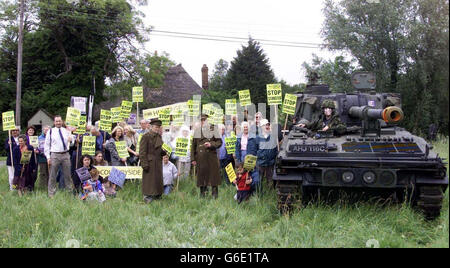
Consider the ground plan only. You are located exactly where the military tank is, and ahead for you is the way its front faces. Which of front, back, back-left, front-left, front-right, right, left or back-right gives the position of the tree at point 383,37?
back

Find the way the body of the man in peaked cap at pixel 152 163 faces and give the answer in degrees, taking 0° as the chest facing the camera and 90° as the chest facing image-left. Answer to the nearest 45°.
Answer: approximately 315°

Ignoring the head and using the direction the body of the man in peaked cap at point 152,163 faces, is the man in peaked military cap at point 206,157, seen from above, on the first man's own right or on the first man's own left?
on the first man's own left

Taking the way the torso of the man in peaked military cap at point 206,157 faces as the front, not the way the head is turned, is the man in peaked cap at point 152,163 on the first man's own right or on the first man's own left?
on the first man's own right

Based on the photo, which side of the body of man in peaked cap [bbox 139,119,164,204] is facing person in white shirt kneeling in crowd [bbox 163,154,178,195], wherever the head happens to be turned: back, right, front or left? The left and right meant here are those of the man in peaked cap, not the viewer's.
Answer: left

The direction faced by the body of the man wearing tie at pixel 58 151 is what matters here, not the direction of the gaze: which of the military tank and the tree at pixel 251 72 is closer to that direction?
the military tank

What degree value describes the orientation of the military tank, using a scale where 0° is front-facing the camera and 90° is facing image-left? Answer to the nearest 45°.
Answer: approximately 0°

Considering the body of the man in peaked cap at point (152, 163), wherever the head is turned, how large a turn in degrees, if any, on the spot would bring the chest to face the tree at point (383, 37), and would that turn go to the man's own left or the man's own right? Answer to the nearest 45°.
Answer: approximately 90° to the man's own left
